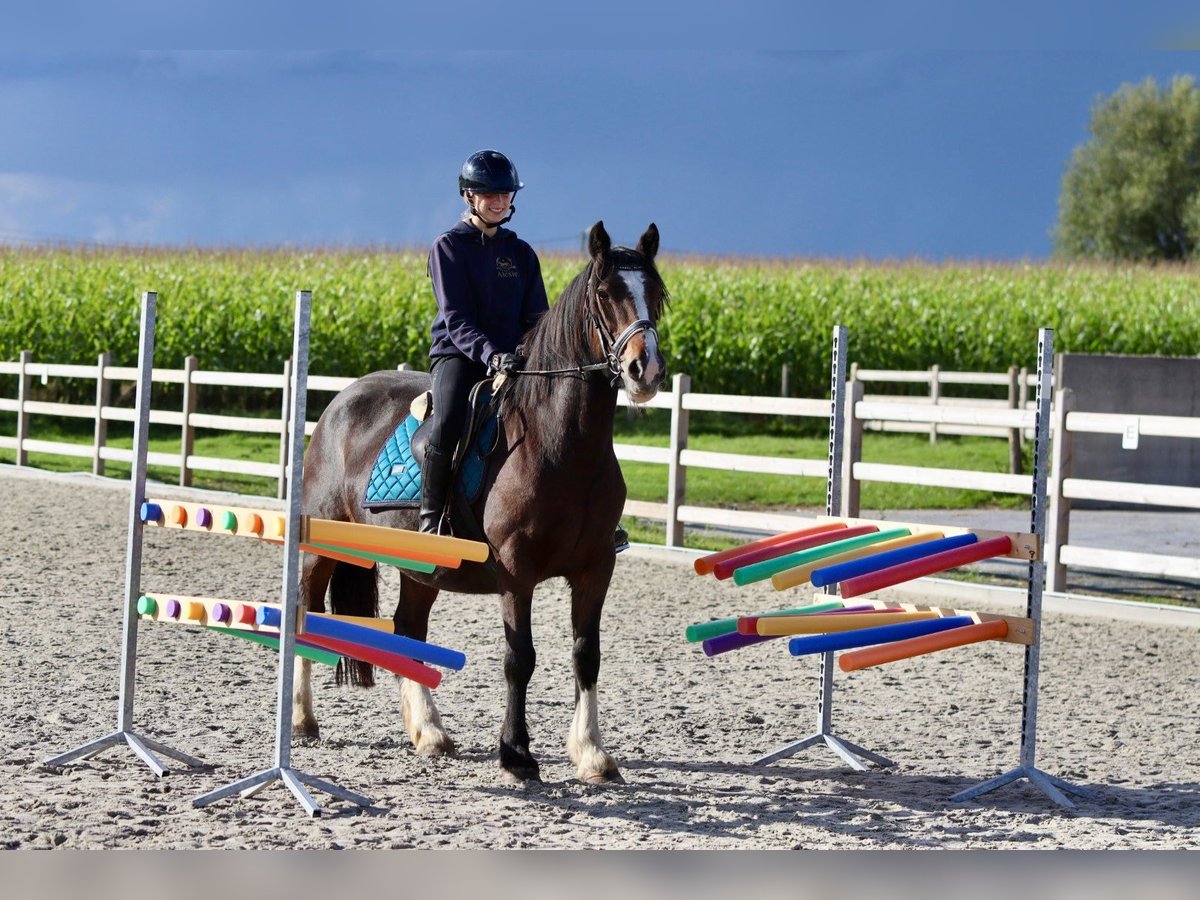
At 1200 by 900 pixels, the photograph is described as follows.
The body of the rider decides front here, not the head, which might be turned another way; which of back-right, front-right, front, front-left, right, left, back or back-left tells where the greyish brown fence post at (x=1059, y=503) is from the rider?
left

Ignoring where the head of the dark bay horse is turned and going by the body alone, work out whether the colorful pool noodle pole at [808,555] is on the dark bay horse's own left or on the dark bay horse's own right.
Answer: on the dark bay horse's own left

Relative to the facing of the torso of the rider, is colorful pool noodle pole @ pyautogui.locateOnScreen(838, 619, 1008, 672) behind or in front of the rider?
in front

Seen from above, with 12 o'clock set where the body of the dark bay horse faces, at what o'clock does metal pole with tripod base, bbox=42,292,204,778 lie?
The metal pole with tripod base is roughly at 5 o'clock from the dark bay horse.

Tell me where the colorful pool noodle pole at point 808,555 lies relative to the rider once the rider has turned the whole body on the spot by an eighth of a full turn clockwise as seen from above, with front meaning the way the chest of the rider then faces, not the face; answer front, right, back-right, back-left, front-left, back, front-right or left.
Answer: left

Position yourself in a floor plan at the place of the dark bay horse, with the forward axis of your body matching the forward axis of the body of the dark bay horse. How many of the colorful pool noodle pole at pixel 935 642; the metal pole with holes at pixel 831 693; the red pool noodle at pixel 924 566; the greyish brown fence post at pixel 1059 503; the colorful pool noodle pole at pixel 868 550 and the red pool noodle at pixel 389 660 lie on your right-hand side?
1

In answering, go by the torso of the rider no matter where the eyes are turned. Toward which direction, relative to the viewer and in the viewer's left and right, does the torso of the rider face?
facing the viewer and to the right of the viewer

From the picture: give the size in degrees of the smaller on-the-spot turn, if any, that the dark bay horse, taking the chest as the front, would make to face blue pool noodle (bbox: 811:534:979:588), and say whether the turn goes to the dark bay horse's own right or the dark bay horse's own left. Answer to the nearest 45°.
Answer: approximately 45° to the dark bay horse's own left

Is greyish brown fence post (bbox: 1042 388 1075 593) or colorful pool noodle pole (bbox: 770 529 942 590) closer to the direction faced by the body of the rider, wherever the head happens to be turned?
the colorful pool noodle pole

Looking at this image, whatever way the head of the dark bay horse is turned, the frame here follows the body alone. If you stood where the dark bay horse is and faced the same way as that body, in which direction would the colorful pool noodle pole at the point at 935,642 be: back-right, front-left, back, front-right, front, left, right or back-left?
front-left

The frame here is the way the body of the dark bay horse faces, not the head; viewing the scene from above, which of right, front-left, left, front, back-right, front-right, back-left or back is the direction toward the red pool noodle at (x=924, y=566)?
front-left
